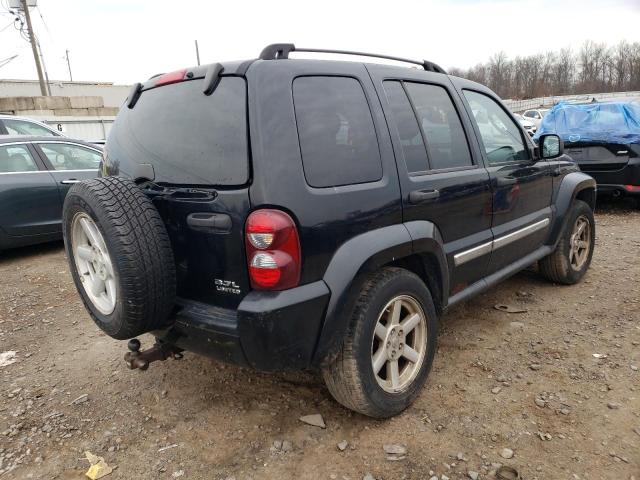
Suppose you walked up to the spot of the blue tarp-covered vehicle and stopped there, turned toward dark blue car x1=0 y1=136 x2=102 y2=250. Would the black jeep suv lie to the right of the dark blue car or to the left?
left

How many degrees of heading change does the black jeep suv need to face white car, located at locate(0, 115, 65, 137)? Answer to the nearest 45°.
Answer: approximately 90° to its left

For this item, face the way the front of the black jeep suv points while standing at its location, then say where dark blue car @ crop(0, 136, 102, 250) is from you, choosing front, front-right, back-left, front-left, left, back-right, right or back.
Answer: left

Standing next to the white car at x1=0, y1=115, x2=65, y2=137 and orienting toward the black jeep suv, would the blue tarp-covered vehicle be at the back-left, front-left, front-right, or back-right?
front-left

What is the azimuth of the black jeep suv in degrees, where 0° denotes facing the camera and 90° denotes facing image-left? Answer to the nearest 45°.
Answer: approximately 225°

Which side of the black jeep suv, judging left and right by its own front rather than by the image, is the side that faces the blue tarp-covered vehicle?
front

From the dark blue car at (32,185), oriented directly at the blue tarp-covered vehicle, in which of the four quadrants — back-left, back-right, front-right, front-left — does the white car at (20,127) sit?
back-left
